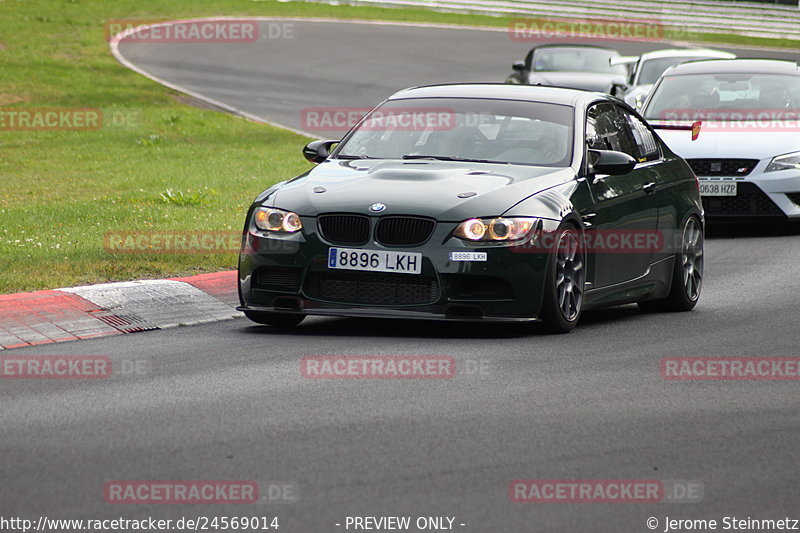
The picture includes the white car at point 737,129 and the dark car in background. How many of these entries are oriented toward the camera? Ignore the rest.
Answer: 2

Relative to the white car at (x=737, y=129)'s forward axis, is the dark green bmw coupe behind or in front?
in front

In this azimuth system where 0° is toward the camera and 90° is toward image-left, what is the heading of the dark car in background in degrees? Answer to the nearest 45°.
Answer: approximately 0°

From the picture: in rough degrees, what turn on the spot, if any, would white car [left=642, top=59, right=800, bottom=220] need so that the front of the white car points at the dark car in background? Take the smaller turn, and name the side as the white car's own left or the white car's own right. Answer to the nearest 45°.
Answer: approximately 180°

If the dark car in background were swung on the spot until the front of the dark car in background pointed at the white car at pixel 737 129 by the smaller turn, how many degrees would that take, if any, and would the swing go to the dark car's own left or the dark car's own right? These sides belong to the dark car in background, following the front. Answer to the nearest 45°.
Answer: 0° — it already faces it

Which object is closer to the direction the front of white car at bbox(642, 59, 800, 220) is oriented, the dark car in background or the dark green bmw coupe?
the dark green bmw coupe

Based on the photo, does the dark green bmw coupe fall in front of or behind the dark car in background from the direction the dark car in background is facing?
in front

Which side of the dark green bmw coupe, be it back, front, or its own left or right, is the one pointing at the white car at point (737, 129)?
back

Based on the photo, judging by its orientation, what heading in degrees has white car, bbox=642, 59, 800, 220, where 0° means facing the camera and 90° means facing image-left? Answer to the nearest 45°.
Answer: approximately 0°
